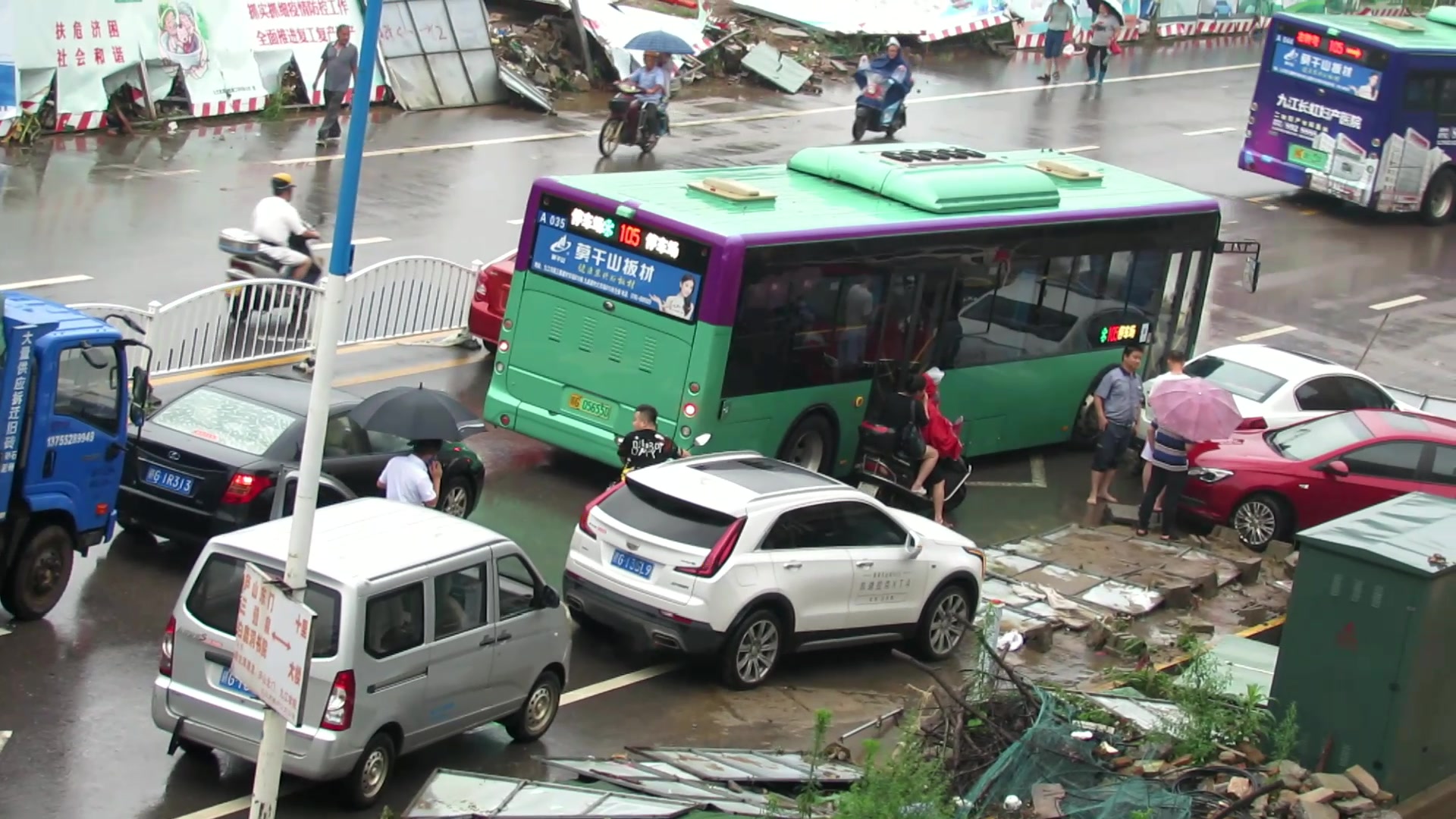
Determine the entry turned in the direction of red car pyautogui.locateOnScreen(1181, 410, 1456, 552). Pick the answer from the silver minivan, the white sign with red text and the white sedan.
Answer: the silver minivan

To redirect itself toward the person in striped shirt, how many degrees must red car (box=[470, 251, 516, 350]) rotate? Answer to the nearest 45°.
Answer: approximately 90° to its right

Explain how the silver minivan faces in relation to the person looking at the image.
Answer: facing away from the viewer and to the right of the viewer

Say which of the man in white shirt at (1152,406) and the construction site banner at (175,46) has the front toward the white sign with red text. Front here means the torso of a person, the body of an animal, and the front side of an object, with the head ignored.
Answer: the construction site banner

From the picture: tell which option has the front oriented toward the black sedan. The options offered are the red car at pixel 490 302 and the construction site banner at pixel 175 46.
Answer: the construction site banner

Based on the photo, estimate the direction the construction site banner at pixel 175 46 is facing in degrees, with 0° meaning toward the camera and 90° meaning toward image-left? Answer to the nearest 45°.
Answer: approximately 0°

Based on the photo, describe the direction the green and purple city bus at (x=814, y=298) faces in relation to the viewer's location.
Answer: facing away from the viewer and to the right of the viewer

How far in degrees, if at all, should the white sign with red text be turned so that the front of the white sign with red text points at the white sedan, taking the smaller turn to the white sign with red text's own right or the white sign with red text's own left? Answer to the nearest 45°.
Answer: approximately 180°

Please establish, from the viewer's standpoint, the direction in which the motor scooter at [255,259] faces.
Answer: facing to the right of the viewer
